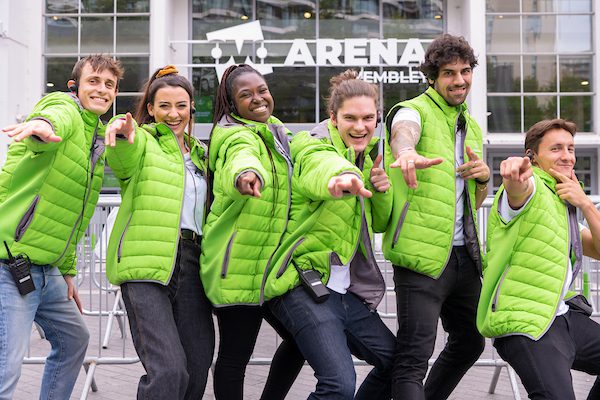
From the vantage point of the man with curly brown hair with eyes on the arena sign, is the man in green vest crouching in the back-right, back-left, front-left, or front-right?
back-right

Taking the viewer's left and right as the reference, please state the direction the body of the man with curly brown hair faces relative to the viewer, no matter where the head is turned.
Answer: facing the viewer and to the right of the viewer

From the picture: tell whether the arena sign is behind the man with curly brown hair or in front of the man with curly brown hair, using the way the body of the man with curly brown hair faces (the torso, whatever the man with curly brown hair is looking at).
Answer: behind

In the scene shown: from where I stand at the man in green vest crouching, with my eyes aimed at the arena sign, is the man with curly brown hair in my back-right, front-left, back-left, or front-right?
front-left

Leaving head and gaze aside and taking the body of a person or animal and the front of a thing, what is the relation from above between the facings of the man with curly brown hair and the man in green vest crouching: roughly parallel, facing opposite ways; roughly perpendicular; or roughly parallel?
roughly parallel

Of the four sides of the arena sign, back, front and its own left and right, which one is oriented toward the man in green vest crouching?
front

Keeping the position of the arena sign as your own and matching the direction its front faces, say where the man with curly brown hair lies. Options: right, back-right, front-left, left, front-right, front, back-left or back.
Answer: front

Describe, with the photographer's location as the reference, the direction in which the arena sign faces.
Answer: facing the viewer

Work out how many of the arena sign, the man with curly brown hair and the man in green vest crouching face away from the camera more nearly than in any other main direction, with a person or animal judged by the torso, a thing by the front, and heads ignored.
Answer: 0

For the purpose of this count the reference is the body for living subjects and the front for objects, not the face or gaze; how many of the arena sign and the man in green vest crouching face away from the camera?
0

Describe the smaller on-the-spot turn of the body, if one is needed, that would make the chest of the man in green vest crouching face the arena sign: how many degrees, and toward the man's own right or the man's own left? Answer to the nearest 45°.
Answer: approximately 135° to the man's own left
